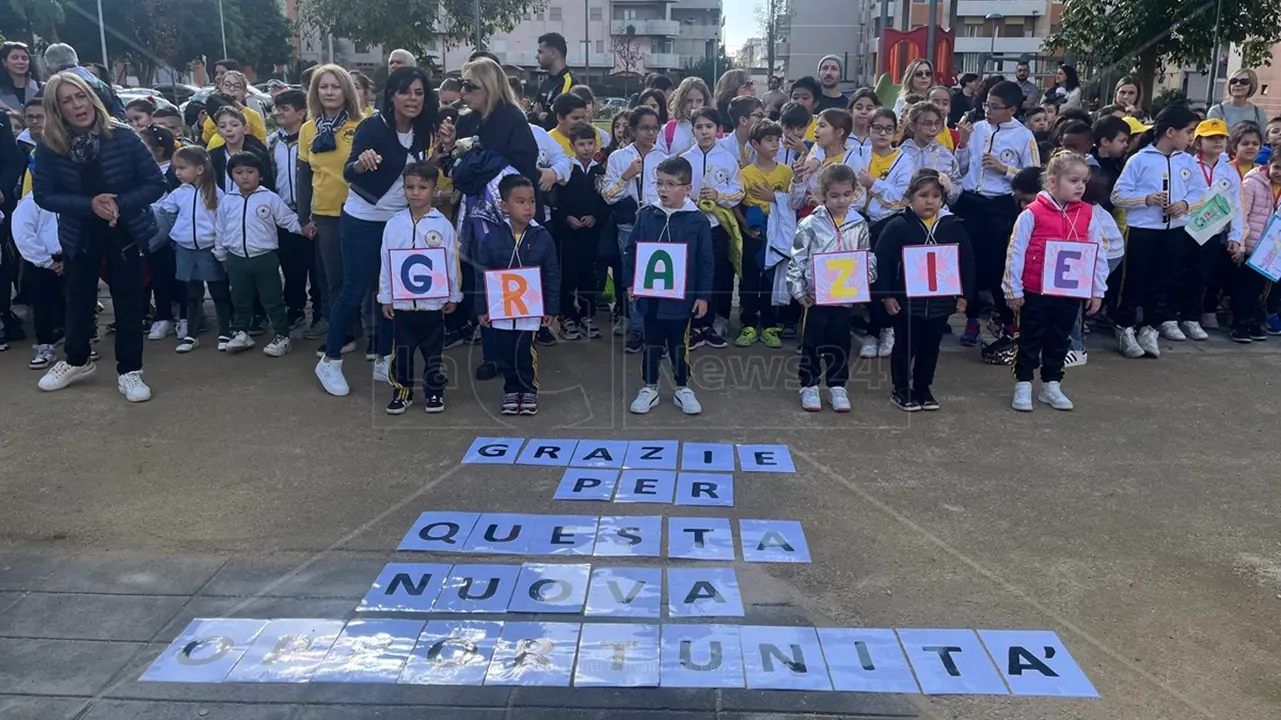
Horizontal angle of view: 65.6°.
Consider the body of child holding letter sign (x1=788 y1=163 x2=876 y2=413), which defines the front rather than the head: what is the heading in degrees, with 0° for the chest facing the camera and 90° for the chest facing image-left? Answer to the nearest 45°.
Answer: approximately 0°

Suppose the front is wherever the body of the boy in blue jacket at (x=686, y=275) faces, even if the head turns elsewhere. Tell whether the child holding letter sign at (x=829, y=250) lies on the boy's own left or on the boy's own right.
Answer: on the boy's own left

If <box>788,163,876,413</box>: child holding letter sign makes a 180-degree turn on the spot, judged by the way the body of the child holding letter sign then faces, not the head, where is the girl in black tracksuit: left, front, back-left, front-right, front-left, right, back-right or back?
right

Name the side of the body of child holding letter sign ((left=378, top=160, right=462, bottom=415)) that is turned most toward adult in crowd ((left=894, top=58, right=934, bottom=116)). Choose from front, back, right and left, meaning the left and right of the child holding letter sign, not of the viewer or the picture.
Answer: left

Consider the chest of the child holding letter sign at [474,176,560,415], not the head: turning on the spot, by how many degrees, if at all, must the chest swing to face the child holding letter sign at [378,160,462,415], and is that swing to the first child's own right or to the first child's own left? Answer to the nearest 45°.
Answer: approximately 90° to the first child's own right
